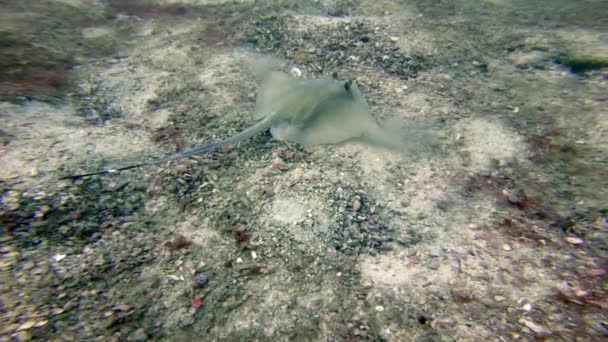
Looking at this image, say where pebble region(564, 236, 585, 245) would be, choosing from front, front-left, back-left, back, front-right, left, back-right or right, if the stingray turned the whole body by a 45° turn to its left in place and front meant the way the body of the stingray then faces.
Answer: back-right

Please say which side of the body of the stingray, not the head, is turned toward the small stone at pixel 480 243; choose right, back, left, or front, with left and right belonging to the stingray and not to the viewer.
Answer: right

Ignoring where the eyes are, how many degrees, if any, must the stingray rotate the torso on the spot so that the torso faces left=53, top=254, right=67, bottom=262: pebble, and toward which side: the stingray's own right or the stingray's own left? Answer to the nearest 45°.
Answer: approximately 180°

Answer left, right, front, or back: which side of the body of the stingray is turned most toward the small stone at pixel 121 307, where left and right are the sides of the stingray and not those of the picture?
back

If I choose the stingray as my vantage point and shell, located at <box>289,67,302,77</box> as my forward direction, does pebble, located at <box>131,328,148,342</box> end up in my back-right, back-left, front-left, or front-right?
back-left

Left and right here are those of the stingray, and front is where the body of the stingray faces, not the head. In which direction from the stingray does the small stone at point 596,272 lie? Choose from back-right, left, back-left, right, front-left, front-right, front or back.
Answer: right

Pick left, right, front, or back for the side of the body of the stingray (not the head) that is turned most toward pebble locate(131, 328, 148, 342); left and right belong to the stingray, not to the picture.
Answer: back

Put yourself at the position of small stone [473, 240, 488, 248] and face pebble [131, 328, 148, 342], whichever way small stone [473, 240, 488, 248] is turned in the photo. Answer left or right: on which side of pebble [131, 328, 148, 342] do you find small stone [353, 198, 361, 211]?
right

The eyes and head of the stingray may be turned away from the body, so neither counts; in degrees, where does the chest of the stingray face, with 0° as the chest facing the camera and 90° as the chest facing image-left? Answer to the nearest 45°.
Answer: approximately 225°

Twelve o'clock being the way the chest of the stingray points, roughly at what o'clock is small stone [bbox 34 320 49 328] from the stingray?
The small stone is roughly at 6 o'clock from the stingray.
